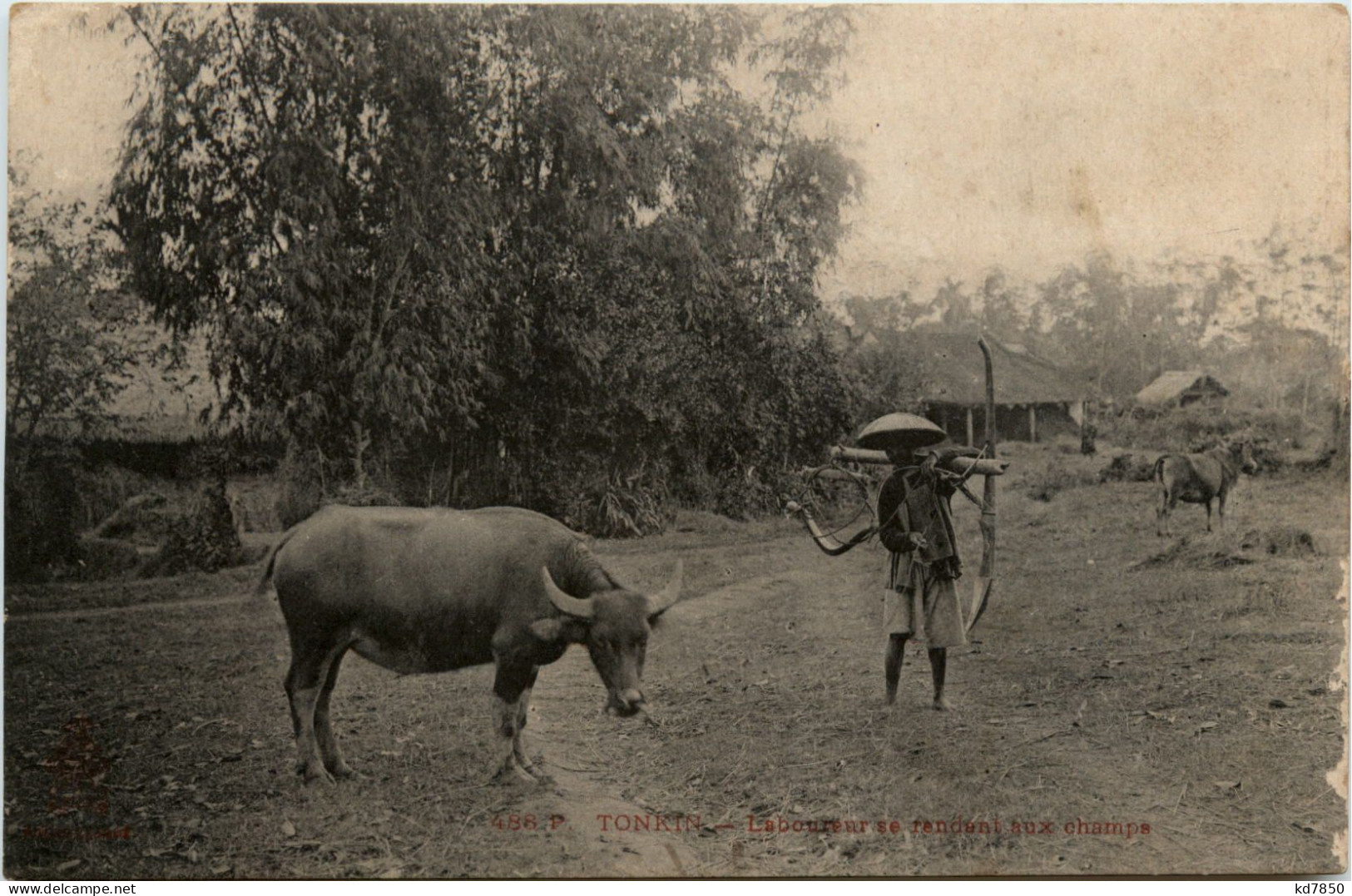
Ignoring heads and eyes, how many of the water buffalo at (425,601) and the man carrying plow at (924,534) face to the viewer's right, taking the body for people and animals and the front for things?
1

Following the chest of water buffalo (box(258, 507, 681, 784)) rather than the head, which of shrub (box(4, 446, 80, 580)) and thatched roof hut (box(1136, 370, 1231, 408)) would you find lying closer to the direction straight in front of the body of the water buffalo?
the thatched roof hut

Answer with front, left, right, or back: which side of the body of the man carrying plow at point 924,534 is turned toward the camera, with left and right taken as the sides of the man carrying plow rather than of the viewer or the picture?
front

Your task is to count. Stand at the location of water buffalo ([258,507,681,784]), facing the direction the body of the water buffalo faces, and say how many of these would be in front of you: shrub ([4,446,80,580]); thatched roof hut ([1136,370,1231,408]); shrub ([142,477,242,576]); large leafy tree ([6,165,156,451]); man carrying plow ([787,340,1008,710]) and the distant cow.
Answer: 3

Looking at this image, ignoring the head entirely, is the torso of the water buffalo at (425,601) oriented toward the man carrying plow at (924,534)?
yes

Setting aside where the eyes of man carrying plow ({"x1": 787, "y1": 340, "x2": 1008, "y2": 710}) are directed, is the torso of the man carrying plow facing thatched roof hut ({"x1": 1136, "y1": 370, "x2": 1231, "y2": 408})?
no

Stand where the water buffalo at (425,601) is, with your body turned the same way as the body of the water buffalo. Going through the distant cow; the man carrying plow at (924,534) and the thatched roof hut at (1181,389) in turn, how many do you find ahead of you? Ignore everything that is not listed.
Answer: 3

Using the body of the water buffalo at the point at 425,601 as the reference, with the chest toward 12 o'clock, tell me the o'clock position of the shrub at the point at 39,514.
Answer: The shrub is roughly at 7 o'clock from the water buffalo.

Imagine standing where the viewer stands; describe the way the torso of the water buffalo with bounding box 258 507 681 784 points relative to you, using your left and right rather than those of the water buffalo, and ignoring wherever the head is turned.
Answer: facing to the right of the viewer

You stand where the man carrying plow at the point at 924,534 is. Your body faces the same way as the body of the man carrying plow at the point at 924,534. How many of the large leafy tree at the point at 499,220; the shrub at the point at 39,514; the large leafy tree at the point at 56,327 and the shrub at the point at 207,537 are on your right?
4

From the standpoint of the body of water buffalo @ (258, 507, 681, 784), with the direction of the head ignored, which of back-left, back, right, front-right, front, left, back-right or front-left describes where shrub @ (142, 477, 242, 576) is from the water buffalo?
back-left

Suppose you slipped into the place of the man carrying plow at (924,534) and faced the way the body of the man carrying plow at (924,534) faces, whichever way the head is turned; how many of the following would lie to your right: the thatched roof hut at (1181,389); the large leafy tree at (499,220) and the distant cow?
1

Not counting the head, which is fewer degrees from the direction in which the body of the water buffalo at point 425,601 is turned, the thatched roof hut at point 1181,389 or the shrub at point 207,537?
the thatched roof hut

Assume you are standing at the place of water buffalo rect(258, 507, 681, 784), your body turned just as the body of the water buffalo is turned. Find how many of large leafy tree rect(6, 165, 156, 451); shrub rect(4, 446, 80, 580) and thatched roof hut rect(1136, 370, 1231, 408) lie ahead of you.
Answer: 1

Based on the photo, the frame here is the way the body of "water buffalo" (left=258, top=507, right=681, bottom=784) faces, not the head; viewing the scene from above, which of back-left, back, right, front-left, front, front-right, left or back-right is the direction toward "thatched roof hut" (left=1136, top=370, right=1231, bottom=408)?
front

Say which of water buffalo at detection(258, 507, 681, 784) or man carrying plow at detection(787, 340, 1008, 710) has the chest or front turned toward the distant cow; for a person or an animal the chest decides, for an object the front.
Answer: the water buffalo
